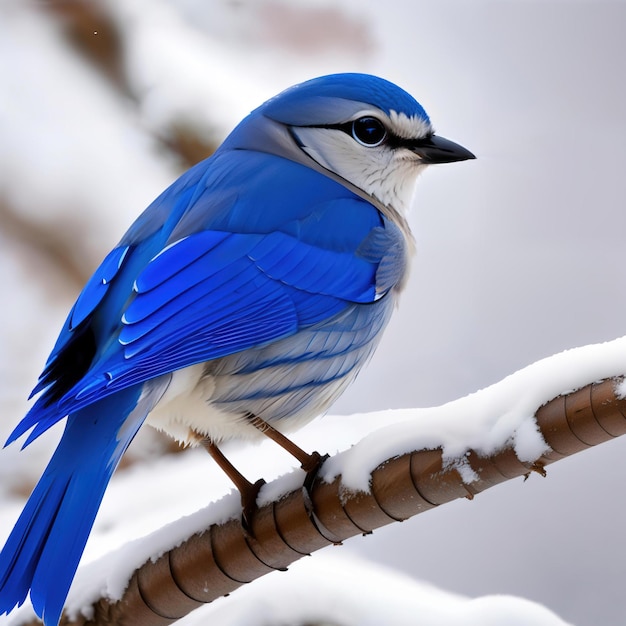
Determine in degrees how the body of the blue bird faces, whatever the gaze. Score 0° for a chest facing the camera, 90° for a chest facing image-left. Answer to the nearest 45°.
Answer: approximately 270°
